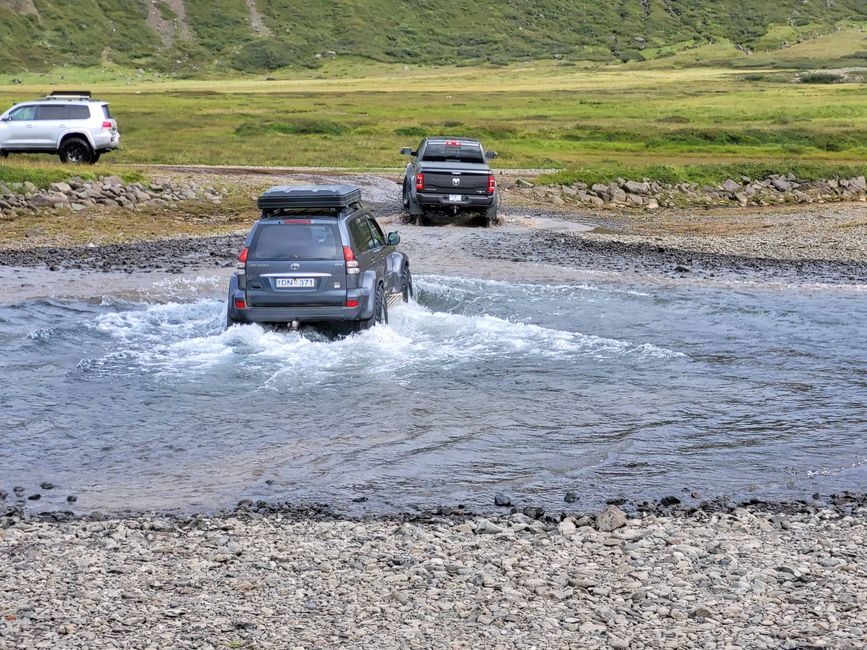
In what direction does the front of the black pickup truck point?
away from the camera

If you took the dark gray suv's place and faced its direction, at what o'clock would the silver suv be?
The silver suv is roughly at 10 o'clock from the dark gray suv.

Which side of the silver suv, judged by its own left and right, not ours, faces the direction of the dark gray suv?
left

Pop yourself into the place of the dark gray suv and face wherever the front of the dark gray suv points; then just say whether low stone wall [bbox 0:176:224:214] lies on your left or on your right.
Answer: on your left

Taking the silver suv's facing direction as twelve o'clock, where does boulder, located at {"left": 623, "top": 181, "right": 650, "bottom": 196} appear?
The boulder is roughly at 6 o'clock from the silver suv.

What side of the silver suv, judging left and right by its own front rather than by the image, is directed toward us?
left

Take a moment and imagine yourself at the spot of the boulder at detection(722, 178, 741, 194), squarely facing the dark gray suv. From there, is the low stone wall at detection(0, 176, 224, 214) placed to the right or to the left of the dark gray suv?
right

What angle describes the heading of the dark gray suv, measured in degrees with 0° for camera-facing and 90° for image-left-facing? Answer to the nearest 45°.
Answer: approximately 225°

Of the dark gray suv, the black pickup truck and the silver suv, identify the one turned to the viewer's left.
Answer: the silver suv

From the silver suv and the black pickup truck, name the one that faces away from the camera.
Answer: the black pickup truck

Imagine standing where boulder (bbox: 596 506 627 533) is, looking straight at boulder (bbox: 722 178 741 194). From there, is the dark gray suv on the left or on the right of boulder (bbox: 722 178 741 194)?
left
